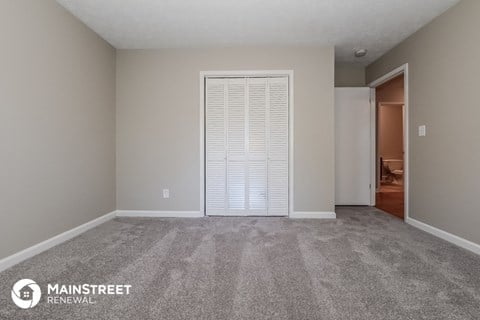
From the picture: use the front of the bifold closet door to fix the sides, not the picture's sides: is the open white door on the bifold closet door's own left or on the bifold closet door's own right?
on the bifold closet door's own left

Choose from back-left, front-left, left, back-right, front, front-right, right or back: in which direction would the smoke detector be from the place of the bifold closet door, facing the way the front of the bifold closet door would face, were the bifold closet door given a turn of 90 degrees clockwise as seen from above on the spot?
back

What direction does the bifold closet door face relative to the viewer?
toward the camera

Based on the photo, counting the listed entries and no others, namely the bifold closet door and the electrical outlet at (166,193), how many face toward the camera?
2

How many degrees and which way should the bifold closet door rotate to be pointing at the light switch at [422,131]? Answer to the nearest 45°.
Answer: approximately 90° to its left

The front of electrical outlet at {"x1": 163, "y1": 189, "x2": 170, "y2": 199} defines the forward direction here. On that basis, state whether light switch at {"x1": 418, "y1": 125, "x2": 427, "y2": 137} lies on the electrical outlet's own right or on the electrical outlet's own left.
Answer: on the electrical outlet's own left

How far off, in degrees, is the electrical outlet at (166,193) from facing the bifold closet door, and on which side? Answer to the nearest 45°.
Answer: approximately 90° to its left
